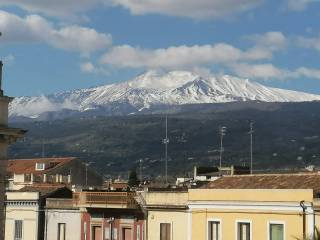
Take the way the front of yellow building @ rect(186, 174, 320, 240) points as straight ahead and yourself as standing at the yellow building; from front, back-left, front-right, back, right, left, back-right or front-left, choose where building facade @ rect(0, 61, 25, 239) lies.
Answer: front-right

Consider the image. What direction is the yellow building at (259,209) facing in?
toward the camera
